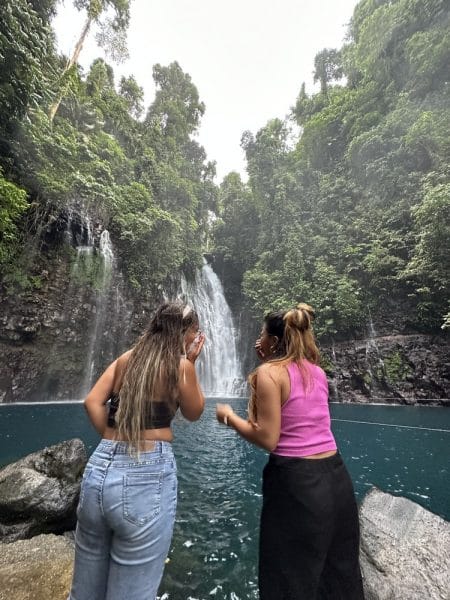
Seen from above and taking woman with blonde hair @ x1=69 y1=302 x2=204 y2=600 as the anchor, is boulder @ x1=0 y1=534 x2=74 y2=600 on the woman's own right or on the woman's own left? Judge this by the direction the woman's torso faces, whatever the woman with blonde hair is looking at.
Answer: on the woman's own left

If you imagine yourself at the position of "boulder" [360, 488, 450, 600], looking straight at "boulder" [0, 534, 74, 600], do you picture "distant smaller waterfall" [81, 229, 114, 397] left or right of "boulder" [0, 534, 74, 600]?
right

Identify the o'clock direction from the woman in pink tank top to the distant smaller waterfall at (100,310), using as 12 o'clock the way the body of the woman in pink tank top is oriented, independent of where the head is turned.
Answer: The distant smaller waterfall is roughly at 12 o'clock from the woman in pink tank top.

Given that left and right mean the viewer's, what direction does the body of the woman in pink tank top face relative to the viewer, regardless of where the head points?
facing away from the viewer and to the left of the viewer

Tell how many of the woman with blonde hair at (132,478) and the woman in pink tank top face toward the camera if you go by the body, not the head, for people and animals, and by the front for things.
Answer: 0

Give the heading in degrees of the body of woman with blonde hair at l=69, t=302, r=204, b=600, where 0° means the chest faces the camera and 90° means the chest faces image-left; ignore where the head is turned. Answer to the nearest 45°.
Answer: approximately 225°

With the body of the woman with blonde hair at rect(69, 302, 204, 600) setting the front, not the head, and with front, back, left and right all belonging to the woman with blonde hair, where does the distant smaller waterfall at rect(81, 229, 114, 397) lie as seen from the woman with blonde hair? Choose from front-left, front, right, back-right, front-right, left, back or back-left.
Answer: front-left

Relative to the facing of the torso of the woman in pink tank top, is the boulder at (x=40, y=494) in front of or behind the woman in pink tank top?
in front

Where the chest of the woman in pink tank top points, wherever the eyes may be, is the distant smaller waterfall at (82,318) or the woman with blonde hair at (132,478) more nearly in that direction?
the distant smaller waterfall

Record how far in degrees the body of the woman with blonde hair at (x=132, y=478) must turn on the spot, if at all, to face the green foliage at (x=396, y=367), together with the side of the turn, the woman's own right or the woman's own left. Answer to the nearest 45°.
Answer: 0° — they already face it

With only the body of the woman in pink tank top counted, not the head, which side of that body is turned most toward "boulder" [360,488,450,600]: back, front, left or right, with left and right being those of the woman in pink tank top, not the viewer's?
right

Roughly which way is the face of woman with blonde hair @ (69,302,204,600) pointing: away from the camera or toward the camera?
away from the camera
